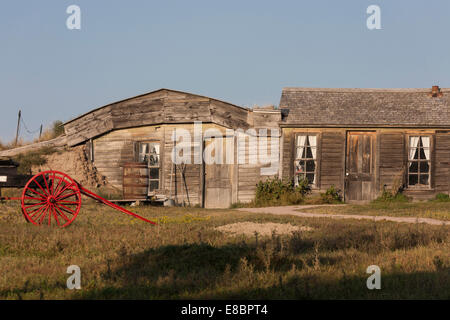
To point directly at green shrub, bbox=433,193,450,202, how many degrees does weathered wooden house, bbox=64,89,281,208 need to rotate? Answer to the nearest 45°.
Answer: approximately 90° to its left

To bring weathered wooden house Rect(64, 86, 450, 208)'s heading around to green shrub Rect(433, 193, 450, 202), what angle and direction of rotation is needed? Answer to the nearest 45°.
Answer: approximately 90° to its left

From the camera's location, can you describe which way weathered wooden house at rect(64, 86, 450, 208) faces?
facing the viewer

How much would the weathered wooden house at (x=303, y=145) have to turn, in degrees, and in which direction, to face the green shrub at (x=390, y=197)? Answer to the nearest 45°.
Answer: approximately 90° to its left

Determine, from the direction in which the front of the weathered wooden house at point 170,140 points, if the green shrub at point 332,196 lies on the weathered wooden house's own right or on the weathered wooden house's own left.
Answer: on the weathered wooden house's own left

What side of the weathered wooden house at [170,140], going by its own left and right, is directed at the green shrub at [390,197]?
left
